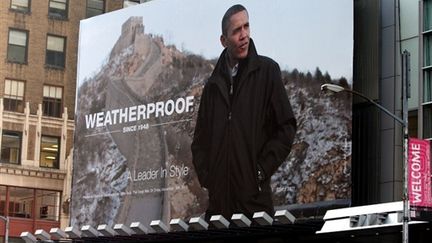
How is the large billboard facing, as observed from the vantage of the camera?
facing the viewer and to the left of the viewer

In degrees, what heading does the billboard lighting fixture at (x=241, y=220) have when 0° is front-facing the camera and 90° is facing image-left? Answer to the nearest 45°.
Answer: approximately 225°

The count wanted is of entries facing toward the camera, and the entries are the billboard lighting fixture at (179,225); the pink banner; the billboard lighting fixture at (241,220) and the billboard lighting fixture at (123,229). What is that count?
1

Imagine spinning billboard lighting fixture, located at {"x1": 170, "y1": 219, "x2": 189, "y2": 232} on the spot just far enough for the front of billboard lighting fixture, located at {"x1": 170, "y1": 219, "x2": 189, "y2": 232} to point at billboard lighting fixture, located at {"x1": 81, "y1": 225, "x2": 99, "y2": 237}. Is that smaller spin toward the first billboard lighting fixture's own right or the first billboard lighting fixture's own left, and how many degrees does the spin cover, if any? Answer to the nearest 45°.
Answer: approximately 90° to the first billboard lighting fixture's own left

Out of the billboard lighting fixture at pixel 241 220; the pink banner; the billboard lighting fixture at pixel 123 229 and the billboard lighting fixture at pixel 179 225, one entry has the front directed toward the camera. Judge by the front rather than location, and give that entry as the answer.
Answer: the pink banner

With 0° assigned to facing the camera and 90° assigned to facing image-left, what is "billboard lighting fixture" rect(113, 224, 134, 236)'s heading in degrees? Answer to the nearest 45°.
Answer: approximately 225°

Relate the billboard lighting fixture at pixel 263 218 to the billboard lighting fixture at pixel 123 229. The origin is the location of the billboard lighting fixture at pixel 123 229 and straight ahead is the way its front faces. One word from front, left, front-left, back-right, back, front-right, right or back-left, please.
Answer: right

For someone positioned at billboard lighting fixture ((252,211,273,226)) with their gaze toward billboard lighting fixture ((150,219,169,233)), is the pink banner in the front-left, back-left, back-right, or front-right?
back-left

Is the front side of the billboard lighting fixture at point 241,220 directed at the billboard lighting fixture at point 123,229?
no

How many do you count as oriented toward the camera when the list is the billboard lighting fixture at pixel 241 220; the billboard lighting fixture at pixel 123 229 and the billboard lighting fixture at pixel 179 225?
0

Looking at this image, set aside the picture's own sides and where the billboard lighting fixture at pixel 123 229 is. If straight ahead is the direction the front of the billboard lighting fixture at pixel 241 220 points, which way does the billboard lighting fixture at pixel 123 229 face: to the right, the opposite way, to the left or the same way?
the same way

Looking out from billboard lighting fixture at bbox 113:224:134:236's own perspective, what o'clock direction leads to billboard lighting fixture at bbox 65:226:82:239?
billboard lighting fixture at bbox 65:226:82:239 is roughly at 9 o'clock from billboard lighting fixture at bbox 113:224:134:236.

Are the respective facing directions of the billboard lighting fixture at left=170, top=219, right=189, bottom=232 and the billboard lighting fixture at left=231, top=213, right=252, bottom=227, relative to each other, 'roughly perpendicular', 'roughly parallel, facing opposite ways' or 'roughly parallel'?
roughly parallel

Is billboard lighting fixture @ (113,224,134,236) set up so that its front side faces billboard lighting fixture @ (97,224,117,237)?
no

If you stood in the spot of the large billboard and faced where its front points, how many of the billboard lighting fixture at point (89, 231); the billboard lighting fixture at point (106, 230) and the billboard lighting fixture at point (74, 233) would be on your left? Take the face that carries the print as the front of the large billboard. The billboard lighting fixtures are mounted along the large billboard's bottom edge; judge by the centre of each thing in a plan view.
0

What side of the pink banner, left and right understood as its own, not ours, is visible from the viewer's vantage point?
front

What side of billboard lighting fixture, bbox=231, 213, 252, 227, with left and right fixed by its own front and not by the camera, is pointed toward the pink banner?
right

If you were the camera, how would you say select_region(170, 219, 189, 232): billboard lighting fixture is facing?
facing away from the viewer and to the right of the viewer
